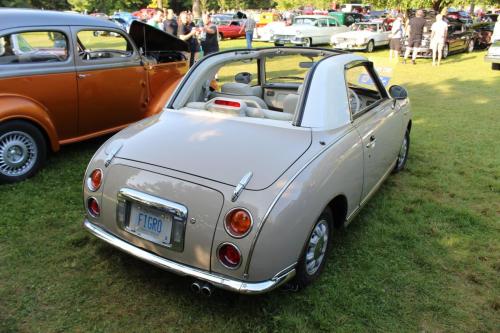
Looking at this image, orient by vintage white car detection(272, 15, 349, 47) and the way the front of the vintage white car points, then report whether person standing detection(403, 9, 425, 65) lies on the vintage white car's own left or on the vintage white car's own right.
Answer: on the vintage white car's own left

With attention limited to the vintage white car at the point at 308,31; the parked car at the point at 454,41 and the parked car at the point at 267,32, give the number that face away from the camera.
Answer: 0

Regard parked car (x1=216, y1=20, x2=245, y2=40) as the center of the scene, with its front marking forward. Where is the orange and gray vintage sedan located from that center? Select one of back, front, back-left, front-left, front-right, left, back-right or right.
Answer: front-left

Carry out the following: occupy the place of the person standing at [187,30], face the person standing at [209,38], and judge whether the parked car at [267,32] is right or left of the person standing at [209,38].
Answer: left

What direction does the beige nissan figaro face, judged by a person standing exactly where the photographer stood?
facing away from the viewer and to the right of the viewer

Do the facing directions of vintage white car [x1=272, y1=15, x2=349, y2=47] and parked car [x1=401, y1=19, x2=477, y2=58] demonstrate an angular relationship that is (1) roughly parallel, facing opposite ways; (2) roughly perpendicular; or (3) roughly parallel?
roughly parallel

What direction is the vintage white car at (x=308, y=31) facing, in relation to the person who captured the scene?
facing the viewer and to the left of the viewer

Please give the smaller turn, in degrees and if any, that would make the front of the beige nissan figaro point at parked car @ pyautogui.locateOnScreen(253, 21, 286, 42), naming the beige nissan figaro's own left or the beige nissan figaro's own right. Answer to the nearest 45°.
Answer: approximately 45° to the beige nissan figaro's own left

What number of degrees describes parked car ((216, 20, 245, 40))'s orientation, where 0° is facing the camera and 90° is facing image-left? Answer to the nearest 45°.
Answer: approximately 45°

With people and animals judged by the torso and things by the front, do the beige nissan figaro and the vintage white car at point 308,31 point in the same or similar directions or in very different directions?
very different directions

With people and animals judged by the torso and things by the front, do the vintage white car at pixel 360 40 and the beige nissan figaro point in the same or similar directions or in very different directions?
very different directions

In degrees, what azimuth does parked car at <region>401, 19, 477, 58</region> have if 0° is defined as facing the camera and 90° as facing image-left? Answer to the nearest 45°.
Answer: approximately 45°
